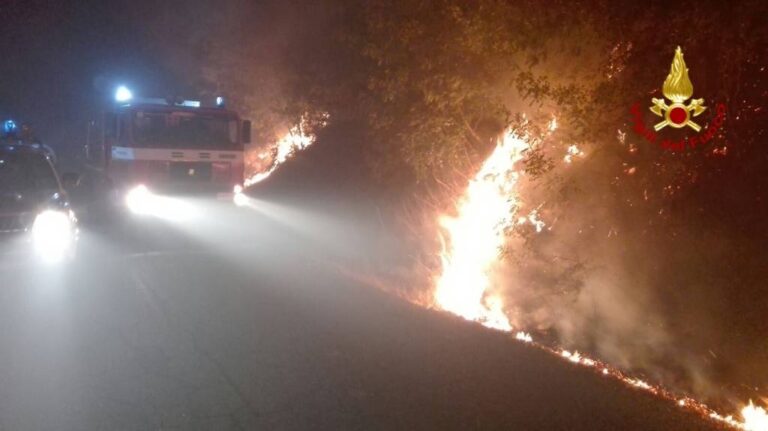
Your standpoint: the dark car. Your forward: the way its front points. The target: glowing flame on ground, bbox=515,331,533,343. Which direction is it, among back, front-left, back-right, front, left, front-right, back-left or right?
front-left

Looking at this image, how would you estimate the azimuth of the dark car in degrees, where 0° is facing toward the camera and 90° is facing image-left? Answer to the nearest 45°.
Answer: approximately 0°

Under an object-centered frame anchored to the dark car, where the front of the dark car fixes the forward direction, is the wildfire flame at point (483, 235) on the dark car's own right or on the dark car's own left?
on the dark car's own left

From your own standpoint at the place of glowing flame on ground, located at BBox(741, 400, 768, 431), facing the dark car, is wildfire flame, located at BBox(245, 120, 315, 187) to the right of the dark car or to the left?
right

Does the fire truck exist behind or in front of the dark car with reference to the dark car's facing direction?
behind

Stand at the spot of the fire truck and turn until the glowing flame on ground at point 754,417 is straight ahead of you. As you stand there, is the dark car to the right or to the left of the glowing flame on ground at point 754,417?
right

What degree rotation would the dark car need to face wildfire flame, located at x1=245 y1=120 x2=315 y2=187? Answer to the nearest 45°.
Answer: approximately 135° to its left

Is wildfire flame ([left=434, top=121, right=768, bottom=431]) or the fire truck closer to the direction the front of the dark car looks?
the wildfire flame

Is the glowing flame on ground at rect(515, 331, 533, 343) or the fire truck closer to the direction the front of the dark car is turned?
the glowing flame on ground

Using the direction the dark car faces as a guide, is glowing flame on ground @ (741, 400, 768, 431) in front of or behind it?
in front
